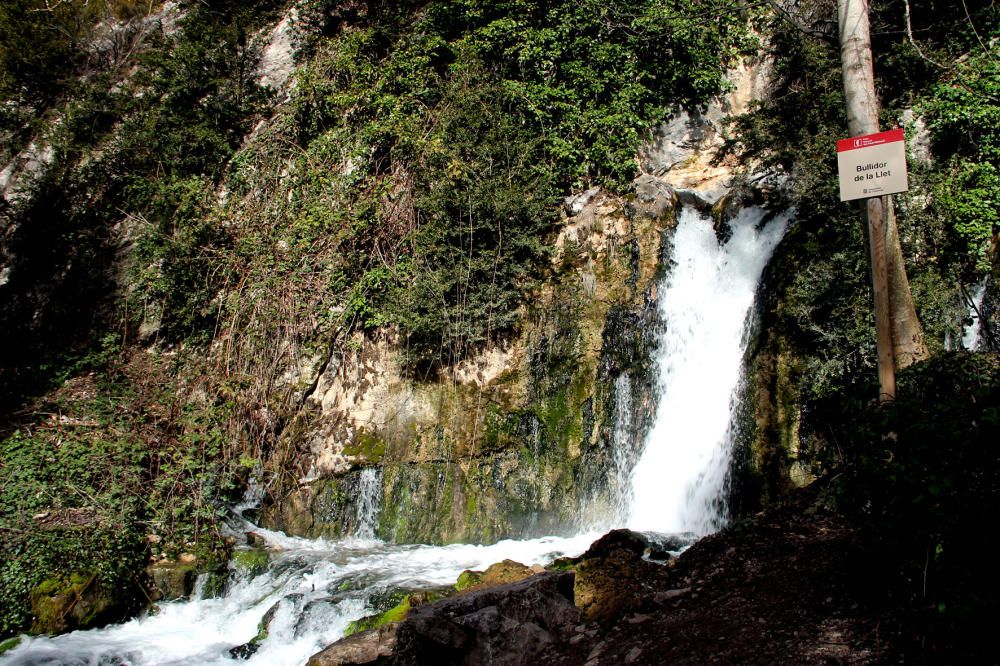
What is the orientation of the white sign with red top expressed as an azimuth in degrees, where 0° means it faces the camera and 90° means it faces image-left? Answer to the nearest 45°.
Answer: approximately 0°

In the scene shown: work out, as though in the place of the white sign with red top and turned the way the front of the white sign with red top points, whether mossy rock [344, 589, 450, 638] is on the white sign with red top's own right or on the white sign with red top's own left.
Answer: on the white sign with red top's own right

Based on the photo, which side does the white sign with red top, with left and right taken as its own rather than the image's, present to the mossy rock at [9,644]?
right

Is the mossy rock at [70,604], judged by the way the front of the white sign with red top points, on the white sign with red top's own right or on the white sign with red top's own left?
on the white sign with red top's own right

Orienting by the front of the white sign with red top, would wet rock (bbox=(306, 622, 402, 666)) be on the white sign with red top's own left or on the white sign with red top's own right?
on the white sign with red top's own right
